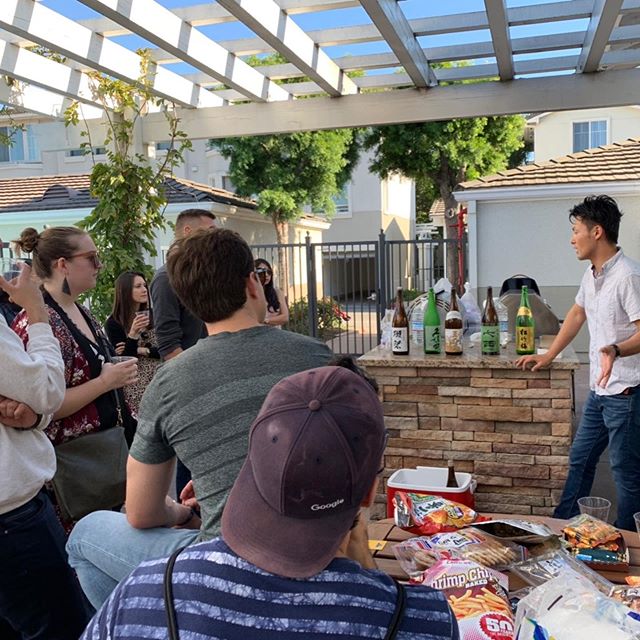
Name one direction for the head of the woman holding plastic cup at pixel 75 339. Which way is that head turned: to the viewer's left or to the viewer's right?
to the viewer's right

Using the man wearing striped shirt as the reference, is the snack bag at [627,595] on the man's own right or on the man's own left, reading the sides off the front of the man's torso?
on the man's own right

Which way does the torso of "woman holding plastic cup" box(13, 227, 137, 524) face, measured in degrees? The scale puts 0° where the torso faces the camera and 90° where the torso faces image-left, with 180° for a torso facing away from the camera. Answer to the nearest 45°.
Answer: approximately 270°

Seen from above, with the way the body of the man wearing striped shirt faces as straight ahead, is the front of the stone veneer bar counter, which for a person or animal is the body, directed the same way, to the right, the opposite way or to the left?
the opposite way

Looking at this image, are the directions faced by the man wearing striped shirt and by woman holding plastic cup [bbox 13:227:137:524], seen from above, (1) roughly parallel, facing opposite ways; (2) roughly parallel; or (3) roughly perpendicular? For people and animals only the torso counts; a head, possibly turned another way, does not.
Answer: roughly perpendicular

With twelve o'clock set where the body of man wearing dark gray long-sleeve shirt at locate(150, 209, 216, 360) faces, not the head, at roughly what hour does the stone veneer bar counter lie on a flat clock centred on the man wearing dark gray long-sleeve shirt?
The stone veneer bar counter is roughly at 1 o'clock from the man wearing dark gray long-sleeve shirt.

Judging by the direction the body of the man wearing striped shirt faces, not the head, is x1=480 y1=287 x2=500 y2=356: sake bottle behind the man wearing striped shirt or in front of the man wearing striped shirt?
in front

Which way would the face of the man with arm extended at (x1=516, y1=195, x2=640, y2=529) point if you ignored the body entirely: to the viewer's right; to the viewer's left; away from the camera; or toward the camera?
to the viewer's left

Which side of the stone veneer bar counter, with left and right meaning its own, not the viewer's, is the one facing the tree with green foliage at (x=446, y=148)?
back

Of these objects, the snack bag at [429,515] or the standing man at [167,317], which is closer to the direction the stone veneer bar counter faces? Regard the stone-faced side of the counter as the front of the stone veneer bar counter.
the snack bag

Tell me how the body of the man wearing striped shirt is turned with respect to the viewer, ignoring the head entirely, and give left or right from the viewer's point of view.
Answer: facing away from the viewer

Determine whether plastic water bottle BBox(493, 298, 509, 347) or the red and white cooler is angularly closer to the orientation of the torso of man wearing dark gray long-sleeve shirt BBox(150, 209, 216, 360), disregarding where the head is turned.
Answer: the plastic water bottle

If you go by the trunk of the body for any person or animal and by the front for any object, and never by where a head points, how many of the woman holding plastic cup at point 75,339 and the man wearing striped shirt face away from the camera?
1

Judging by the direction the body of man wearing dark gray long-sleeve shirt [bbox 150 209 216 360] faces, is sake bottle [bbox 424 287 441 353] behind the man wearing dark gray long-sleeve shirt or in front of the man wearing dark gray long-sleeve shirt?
in front

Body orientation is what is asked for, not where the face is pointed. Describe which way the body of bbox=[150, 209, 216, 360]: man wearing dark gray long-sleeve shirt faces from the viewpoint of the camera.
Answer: to the viewer's right

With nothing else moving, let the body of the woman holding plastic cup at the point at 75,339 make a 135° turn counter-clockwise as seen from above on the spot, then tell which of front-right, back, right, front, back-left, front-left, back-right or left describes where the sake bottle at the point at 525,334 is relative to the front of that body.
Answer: back-right

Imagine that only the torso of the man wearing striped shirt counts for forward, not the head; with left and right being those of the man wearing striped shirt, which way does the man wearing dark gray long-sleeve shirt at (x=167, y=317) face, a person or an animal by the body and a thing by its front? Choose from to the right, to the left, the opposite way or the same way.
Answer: to the right
